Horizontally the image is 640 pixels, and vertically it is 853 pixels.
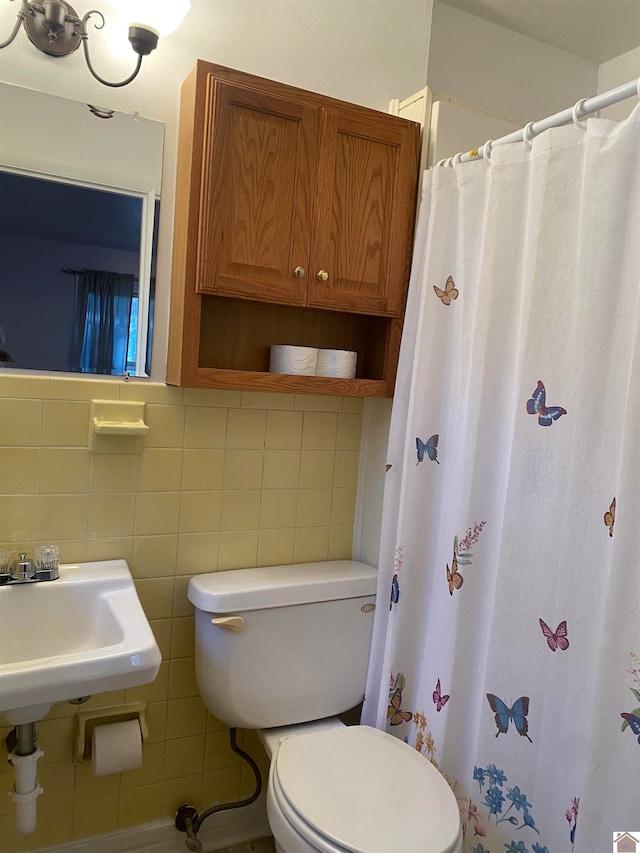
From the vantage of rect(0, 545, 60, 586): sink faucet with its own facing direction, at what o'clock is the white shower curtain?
The white shower curtain is roughly at 10 o'clock from the sink faucet.

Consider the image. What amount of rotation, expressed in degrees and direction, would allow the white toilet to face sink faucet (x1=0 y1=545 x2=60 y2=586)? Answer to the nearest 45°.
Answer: approximately 135° to its right

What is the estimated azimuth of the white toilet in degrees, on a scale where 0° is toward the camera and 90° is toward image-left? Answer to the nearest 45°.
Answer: approximately 315°

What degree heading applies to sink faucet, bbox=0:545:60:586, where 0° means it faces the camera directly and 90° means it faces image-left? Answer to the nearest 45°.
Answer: approximately 0°

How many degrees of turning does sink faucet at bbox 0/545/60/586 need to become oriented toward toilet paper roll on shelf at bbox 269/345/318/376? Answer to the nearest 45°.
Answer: approximately 90° to its left
